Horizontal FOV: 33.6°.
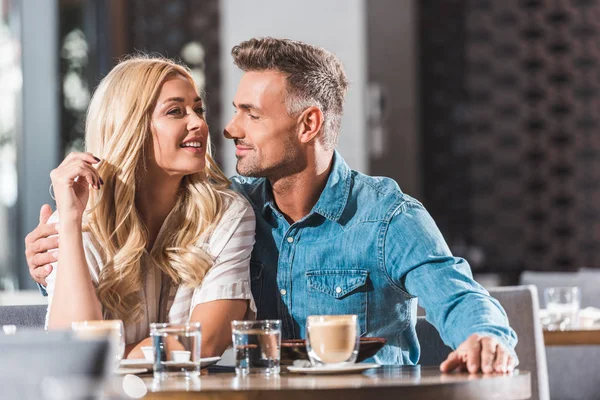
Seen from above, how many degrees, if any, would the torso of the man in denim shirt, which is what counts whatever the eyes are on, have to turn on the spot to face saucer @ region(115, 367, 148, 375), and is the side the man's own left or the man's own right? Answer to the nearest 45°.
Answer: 0° — they already face it

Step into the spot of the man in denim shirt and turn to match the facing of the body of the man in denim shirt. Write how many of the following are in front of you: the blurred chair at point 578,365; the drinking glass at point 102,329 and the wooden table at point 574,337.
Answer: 1

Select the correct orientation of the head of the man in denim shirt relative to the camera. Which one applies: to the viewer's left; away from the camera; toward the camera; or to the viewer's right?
to the viewer's left

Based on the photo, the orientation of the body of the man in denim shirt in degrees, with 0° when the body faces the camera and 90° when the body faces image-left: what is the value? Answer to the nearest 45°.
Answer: approximately 45°

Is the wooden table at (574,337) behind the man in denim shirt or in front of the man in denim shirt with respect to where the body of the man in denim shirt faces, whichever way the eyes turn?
behind
